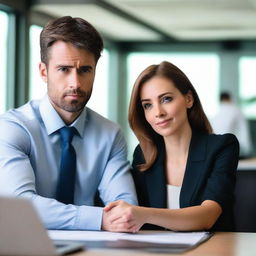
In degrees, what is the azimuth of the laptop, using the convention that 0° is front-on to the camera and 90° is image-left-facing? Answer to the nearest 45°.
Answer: approximately 225°

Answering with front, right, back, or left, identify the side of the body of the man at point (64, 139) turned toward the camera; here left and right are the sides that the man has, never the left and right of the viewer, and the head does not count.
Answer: front

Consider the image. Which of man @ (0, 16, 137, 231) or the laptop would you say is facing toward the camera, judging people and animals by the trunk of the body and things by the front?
the man

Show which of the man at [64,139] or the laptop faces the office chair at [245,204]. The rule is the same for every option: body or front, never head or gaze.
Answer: the laptop

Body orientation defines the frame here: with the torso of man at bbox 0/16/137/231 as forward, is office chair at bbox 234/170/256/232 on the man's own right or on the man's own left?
on the man's own left

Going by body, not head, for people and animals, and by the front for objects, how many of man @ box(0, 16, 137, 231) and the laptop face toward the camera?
1

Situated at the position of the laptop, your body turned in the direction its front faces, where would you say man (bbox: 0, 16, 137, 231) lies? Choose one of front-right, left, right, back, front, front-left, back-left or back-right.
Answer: front-left

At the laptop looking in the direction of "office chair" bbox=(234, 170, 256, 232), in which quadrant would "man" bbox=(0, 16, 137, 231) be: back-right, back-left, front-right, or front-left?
front-left

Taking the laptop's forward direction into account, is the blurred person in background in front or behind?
in front

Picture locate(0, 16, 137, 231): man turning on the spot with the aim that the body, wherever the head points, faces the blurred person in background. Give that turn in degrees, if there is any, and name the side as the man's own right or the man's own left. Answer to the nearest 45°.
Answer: approximately 180°

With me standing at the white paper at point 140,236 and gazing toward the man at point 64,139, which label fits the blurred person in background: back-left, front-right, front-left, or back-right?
front-right

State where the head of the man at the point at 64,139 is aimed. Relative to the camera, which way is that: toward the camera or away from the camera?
toward the camera

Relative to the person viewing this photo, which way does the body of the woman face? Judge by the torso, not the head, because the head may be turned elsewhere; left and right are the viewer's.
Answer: facing the viewer and to the left of the viewer

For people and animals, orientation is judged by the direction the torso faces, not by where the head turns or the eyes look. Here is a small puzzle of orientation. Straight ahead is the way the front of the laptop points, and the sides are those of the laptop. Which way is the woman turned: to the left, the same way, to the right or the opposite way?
the opposite way
